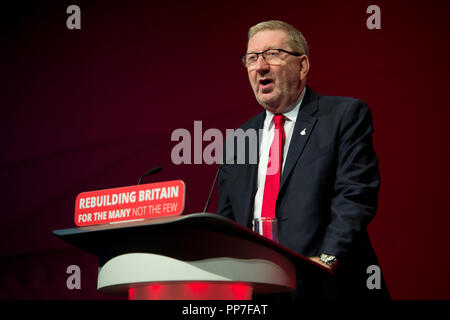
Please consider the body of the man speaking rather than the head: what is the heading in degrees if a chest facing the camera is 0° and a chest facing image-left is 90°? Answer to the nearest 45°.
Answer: approximately 45°

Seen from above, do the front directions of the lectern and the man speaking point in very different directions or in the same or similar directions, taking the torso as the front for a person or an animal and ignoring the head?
same or similar directions

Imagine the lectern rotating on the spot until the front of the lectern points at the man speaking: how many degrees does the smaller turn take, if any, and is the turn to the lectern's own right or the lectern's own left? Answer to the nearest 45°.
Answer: approximately 180°

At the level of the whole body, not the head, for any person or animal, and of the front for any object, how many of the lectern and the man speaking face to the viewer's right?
0

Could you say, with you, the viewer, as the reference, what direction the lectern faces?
facing the viewer and to the left of the viewer
